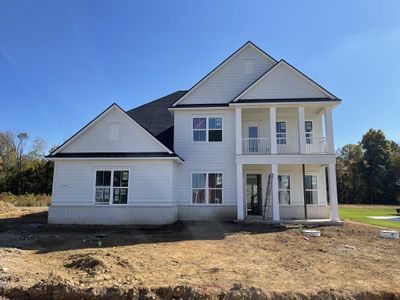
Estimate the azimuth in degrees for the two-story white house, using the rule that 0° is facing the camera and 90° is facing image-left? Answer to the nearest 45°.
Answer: approximately 0°
